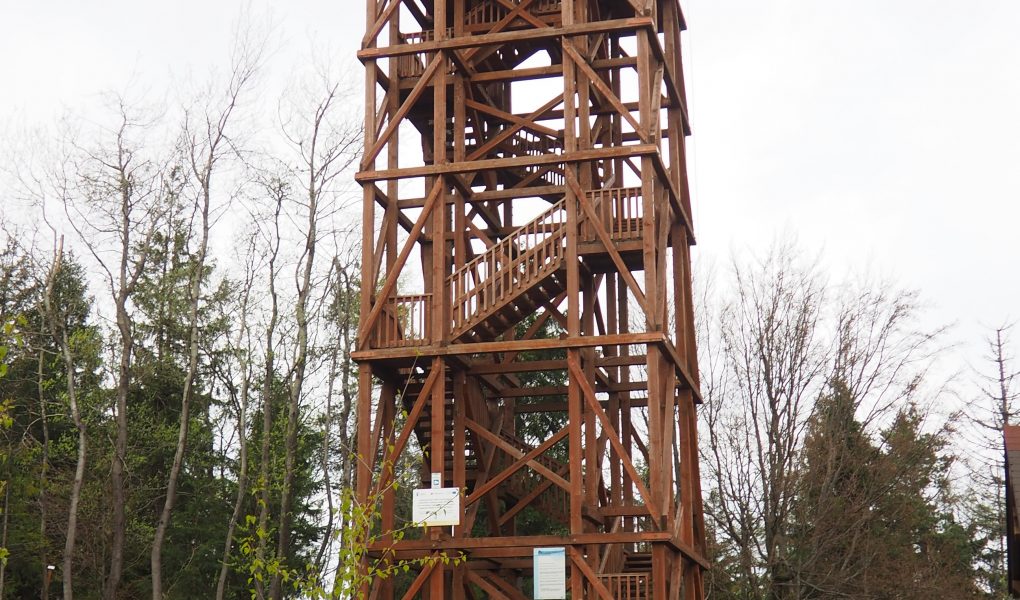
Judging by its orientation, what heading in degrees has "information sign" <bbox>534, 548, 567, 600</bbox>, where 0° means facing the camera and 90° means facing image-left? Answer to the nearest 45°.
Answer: approximately 0°

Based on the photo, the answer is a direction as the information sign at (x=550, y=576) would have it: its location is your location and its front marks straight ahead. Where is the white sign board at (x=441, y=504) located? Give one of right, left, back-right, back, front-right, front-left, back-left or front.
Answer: right

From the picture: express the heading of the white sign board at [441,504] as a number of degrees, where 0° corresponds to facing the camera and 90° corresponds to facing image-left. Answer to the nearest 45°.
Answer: approximately 0°

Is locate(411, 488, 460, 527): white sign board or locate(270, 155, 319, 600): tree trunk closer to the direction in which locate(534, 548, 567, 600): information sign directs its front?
the white sign board

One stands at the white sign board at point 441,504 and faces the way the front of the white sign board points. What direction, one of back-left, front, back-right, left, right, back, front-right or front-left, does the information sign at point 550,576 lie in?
left

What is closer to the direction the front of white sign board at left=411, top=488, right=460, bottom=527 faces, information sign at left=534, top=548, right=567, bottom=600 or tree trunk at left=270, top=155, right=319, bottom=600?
the information sign

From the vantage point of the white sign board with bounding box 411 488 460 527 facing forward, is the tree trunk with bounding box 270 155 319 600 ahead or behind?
behind

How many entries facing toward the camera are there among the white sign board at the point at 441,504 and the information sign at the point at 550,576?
2

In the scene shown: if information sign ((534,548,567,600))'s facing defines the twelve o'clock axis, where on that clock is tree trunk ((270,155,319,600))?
The tree trunk is roughly at 5 o'clock from the information sign.
